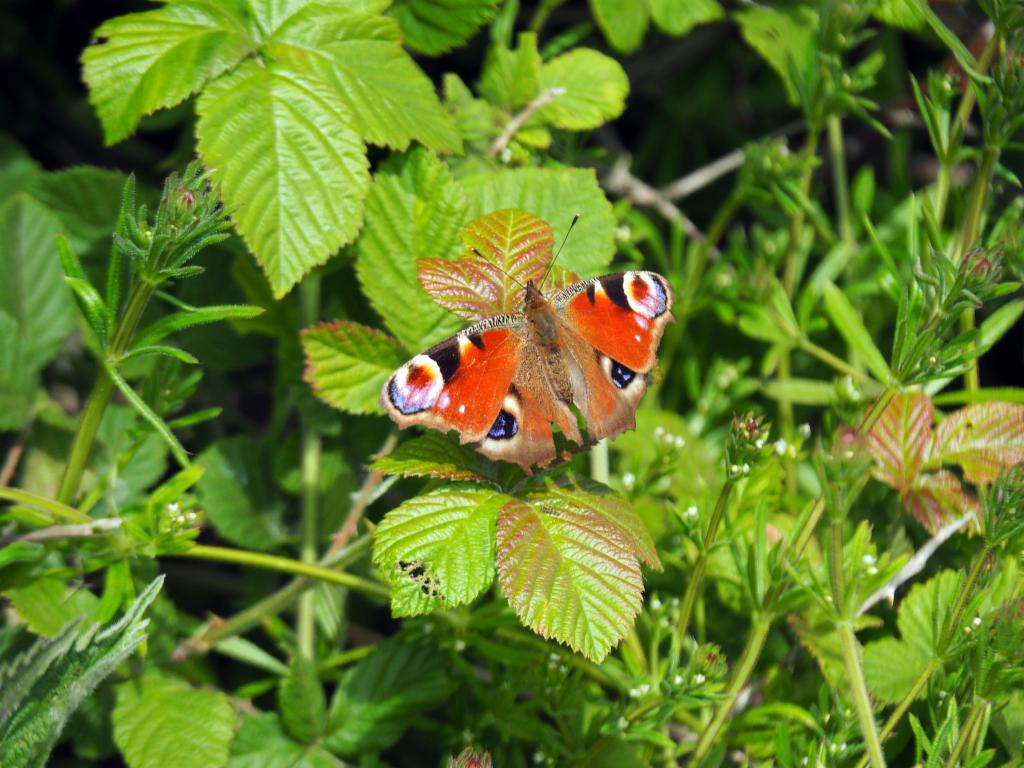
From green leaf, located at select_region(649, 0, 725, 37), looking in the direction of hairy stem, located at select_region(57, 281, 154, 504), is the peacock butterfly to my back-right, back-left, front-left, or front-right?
front-left

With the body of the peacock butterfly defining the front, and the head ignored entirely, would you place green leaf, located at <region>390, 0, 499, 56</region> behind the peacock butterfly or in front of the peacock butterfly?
in front

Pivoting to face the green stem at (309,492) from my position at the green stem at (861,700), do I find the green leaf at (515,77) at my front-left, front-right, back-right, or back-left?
front-right

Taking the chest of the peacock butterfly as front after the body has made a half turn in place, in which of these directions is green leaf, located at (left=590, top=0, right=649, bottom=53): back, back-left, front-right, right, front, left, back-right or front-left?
back

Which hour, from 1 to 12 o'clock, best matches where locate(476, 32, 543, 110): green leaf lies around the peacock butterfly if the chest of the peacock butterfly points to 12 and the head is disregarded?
The green leaf is roughly at 12 o'clock from the peacock butterfly.

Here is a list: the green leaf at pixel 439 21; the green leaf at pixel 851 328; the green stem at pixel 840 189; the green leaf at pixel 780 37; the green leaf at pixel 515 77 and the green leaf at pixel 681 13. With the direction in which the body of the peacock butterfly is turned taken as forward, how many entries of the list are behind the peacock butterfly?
0

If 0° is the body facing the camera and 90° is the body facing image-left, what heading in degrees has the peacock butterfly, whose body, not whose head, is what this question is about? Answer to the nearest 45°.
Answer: approximately 180°

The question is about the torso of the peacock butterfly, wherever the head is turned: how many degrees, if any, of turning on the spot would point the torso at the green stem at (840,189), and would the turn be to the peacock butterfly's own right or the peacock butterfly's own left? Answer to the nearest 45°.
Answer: approximately 45° to the peacock butterfly's own right
